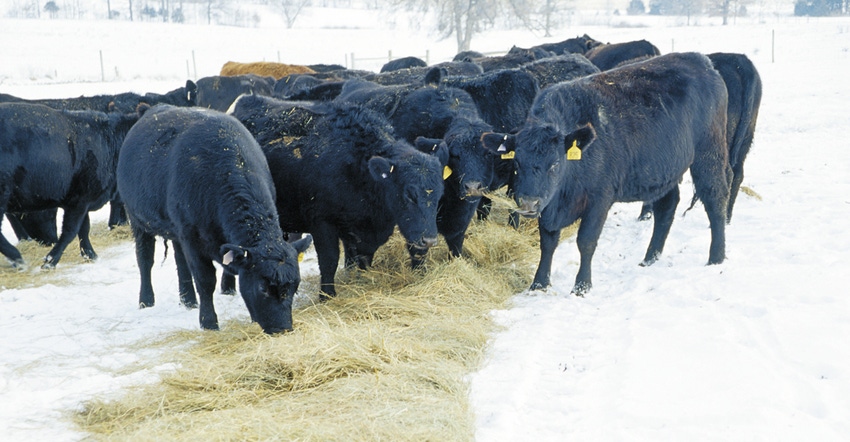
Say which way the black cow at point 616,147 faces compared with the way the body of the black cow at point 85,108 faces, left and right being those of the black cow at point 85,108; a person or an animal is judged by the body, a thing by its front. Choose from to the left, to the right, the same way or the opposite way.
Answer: the opposite way

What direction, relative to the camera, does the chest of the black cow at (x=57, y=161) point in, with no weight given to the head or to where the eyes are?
to the viewer's right

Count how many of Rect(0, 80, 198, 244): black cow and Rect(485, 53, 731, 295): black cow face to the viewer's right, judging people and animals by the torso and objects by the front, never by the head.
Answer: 1

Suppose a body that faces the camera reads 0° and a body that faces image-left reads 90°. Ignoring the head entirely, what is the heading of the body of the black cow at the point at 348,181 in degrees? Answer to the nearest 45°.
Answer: approximately 315°

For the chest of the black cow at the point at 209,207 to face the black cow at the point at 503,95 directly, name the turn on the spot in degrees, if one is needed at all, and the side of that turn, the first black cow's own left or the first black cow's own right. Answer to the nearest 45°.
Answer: approximately 90° to the first black cow's own left

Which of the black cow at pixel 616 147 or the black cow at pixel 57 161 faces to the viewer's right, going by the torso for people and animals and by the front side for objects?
the black cow at pixel 57 161

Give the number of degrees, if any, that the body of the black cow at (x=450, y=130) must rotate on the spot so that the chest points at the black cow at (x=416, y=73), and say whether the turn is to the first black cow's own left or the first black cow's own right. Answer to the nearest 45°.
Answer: approximately 135° to the first black cow's own left

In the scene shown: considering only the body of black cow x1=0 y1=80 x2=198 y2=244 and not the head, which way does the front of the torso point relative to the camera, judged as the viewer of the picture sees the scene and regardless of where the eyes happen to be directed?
to the viewer's right
